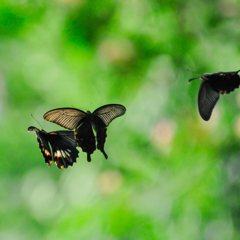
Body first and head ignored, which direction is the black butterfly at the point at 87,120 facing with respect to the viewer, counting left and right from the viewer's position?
facing away from the viewer

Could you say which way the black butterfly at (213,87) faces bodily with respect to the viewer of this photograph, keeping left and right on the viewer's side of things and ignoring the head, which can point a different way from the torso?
facing to the left of the viewer

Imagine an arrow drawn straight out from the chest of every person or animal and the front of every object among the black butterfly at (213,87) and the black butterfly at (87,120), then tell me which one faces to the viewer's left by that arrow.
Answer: the black butterfly at (213,87)

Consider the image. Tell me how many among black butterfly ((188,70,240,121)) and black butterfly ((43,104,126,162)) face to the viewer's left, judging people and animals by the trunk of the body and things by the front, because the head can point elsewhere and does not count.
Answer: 1
